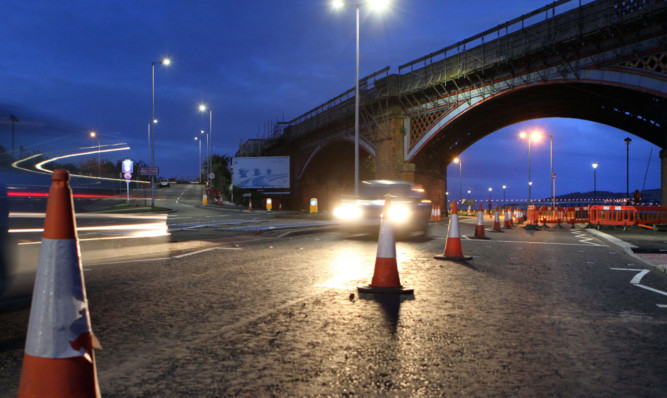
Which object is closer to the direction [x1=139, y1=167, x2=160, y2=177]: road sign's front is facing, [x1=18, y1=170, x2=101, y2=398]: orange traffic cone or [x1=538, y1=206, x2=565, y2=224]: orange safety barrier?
the orange traffic cone

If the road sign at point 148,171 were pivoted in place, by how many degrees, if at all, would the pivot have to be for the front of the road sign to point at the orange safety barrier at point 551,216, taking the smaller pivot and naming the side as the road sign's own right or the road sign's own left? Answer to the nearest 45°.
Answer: approximately 45° to the road sign's own left

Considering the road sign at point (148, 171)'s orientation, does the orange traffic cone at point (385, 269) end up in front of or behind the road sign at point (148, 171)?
in front

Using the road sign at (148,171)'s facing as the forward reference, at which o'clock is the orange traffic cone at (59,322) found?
The orange traffic cone is roughly at 12 o'clock from the road sign.

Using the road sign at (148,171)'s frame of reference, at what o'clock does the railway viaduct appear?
The railway viaduct is roughly at 10 o'clock from the road sign.

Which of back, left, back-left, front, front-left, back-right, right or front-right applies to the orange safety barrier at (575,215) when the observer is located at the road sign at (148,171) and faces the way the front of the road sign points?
front-left

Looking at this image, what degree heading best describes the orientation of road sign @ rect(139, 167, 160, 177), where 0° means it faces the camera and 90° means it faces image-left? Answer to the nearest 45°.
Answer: approximately 0°

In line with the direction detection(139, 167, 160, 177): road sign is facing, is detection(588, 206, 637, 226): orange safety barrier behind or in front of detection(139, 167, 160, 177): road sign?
in front

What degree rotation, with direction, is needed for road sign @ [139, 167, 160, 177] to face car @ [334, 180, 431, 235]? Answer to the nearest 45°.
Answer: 0° — it already faces it
